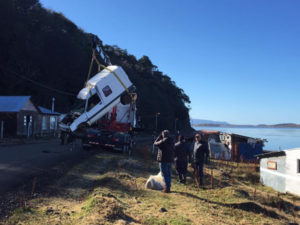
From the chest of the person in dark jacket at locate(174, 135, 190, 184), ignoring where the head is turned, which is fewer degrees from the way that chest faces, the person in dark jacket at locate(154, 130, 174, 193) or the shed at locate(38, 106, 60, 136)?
the shed

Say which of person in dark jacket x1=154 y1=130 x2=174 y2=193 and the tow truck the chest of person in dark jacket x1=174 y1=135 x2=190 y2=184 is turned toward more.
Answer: the tow truck

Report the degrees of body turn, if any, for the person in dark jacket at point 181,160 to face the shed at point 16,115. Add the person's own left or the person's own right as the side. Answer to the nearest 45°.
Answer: approximately 45° to the person's own left

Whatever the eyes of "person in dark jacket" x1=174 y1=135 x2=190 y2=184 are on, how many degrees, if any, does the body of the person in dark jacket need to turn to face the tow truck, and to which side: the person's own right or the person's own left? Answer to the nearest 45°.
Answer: approximately 45° to the person's own left

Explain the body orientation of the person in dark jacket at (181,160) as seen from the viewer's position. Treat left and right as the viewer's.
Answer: facing away from the viewer
